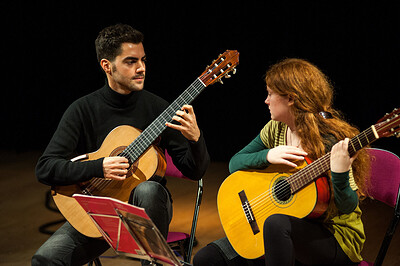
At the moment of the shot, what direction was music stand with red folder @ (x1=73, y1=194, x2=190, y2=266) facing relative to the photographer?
facing away from the viewer and to the right of the viewer

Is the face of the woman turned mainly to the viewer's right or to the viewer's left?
to the viewer's left

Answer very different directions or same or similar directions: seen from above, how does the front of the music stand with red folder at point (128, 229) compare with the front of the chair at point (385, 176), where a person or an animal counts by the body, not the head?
very different directions

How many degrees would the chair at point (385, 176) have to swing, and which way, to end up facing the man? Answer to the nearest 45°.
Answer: approximately 45° to its right

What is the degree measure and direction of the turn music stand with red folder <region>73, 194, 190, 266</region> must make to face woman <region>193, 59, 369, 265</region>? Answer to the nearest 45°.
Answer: approximately 45° to its right
